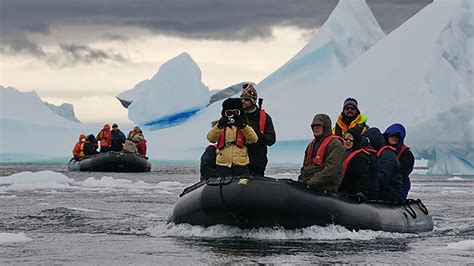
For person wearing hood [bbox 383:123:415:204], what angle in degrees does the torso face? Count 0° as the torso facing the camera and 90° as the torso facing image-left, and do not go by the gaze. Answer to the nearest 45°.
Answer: approximately 45°

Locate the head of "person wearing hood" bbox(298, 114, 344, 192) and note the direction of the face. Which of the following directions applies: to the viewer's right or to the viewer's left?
to the viewer's left

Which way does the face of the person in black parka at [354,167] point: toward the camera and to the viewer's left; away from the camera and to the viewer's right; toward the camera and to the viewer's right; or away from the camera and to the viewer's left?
toward the camera and to the viewer's left
